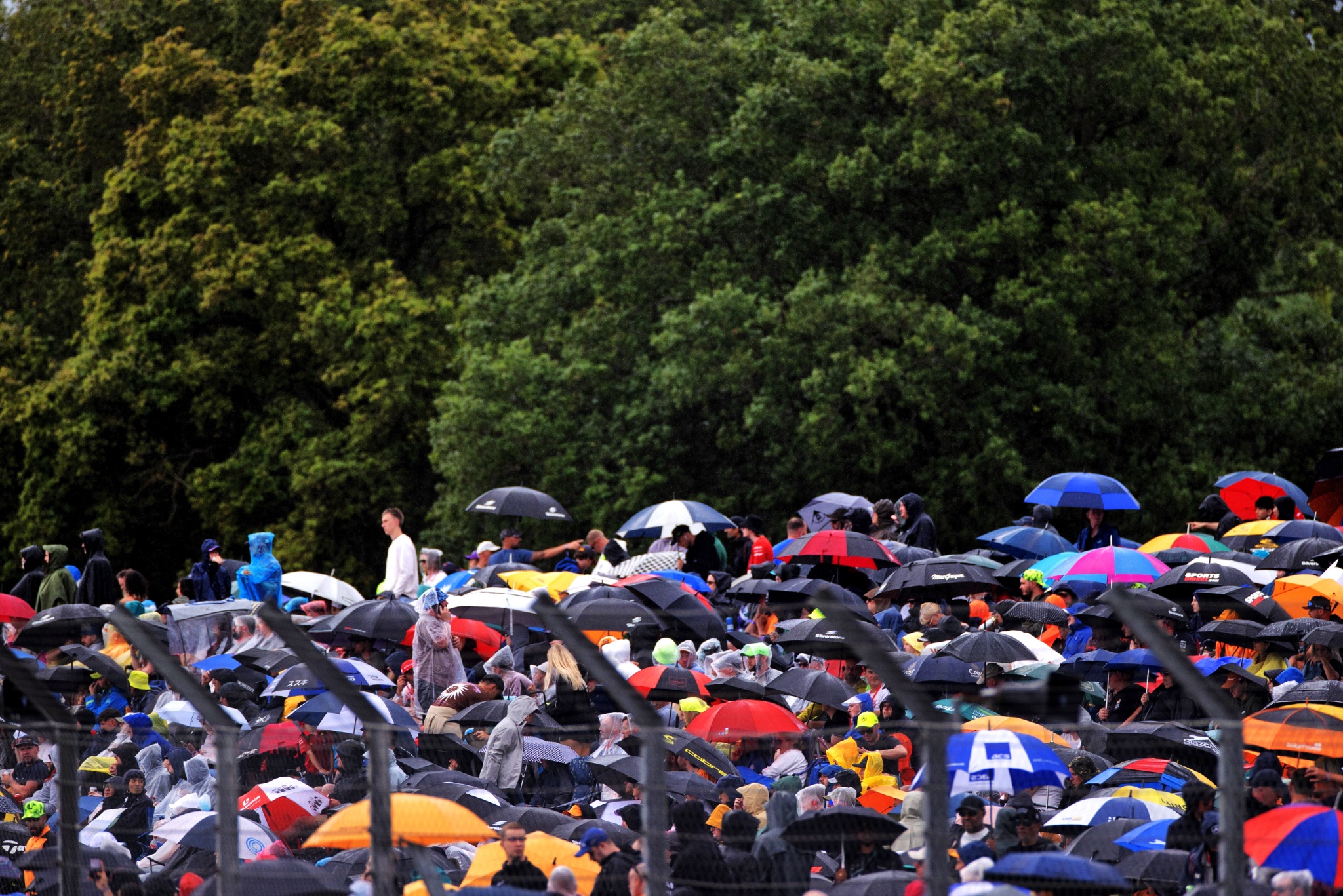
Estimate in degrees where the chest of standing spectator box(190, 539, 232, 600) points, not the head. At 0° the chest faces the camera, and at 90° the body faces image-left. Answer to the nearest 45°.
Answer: approximately 315°

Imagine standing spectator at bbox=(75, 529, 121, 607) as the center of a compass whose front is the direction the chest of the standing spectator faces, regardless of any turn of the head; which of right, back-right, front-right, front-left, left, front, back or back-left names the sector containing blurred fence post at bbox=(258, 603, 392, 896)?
left

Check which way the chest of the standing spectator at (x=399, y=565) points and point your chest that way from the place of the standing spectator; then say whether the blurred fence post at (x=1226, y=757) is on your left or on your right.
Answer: on your left

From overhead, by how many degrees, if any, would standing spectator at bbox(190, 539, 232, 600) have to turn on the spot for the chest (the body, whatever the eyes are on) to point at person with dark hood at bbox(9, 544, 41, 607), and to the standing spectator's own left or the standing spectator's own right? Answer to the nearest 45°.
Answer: approximately 135° to the standing spectator's own right

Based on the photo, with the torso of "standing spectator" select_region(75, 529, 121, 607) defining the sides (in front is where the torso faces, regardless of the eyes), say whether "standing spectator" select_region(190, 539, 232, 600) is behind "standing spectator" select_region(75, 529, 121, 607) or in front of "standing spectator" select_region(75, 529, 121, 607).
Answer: behind

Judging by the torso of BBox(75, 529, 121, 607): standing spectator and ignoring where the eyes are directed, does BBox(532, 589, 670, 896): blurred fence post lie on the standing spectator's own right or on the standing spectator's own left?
on the standing spectator's own left

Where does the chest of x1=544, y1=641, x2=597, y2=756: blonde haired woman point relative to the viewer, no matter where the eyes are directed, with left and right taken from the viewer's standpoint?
facing away from the viewer and to the left of the viewer
